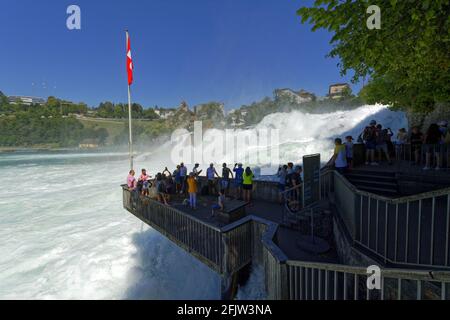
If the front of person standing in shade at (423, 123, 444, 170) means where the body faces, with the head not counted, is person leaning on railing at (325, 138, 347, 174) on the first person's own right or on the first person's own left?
on the first person's own left

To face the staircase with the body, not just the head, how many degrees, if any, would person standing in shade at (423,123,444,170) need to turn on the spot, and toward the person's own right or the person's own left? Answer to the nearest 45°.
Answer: approximately 135° to the person's own left

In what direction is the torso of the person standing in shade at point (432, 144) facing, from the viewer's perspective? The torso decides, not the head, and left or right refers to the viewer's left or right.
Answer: facing away from the viewer

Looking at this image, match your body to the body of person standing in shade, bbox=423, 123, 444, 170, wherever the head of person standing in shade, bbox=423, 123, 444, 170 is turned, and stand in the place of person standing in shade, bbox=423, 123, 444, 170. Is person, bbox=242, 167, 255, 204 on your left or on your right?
on your left
